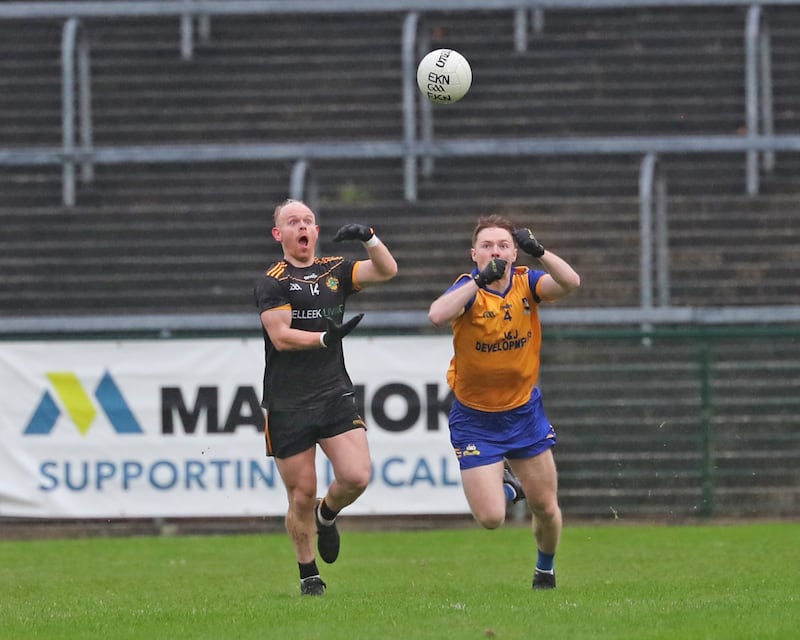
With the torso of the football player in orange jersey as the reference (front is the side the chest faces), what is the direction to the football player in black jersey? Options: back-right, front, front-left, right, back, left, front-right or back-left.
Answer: right

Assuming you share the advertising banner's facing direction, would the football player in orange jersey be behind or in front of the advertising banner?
in front

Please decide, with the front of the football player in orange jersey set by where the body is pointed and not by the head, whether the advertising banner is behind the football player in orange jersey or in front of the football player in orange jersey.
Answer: behind

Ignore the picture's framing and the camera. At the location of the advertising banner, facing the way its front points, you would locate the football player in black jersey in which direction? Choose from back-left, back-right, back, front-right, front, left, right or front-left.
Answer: front

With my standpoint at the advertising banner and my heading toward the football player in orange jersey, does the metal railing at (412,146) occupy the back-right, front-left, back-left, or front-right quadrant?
back-left

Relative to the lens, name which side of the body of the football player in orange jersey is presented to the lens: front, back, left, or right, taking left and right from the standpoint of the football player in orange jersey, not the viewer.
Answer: front

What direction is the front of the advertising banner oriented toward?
toward the camera

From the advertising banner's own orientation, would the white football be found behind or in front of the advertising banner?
in front

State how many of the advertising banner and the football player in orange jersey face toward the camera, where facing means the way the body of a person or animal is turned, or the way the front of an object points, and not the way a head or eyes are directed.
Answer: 2

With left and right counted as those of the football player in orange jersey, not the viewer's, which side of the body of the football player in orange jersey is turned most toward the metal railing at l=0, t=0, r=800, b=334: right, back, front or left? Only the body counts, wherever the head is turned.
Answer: back

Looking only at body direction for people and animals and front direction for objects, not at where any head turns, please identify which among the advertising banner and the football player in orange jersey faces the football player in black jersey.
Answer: the advertising banner
